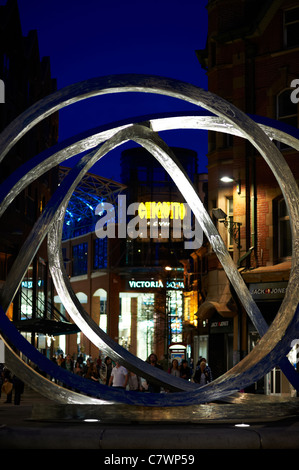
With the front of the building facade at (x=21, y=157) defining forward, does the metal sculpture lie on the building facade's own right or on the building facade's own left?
on the building facade's own right

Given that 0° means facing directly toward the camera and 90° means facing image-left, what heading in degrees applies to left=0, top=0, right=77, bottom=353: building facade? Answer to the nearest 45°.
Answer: approximately 270°

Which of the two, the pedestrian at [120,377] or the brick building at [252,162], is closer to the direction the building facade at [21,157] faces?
the brick building

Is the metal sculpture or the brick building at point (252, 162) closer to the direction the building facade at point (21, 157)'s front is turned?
the brick building
